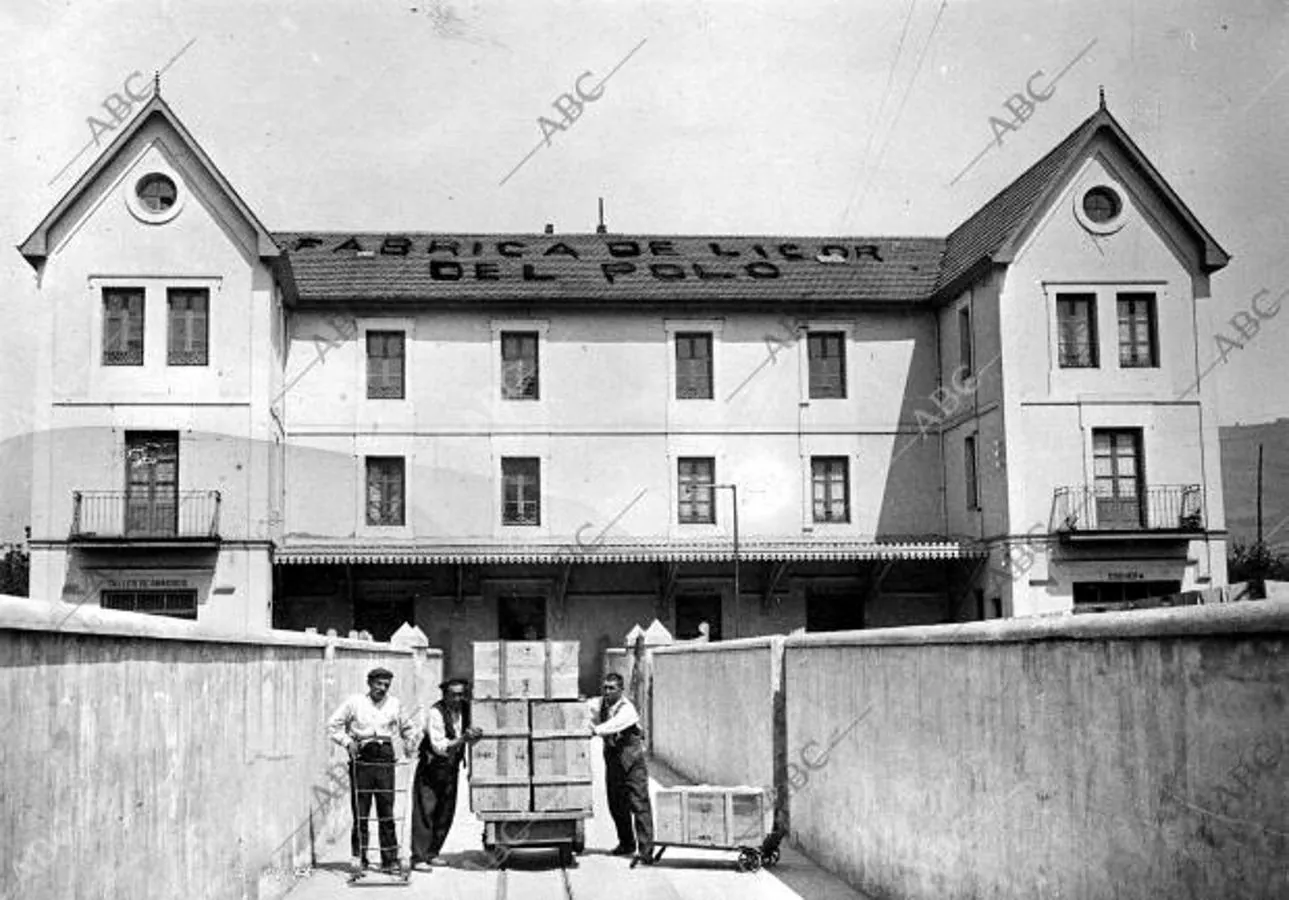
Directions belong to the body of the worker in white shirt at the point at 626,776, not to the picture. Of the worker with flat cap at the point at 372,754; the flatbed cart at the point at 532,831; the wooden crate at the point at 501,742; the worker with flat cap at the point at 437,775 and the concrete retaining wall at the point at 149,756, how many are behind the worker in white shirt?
0

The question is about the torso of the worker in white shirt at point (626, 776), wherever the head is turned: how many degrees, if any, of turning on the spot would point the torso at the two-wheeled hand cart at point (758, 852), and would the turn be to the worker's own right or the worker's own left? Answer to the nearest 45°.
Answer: approximately 90° to the worker's own left

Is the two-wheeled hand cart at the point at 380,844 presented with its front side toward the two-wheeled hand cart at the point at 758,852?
no

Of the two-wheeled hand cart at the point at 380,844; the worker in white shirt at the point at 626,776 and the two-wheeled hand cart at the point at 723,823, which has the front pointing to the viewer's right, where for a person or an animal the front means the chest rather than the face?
the two-wheeled hand cart at the point at 723,823

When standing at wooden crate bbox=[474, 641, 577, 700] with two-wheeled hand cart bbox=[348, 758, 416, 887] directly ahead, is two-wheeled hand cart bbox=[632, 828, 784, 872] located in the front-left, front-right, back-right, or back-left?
back-left

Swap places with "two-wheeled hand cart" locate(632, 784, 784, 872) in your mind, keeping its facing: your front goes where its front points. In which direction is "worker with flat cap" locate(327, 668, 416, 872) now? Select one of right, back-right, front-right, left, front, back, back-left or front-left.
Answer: back

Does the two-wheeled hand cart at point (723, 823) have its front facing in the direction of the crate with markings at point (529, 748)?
no

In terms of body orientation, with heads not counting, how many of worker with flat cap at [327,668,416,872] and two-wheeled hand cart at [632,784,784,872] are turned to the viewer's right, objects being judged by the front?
1

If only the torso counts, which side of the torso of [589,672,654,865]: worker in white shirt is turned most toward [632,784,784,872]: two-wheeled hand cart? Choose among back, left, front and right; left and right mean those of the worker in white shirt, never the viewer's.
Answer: left

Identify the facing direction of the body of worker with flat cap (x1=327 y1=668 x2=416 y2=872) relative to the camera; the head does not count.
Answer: toward the camera

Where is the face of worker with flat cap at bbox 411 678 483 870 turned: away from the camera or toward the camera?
toward the camera

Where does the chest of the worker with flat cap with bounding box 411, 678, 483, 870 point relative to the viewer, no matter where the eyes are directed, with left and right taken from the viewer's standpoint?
facing the viewer and to the right of the viewer

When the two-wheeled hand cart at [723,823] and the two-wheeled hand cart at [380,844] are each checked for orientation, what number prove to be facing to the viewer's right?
1

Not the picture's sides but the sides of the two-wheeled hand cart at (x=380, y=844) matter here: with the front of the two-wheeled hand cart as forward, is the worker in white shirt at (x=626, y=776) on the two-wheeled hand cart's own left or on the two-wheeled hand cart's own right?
on the two-wheeled hand cart's own left

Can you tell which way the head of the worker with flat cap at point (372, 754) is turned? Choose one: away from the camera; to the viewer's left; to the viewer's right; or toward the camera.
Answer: toward the camera

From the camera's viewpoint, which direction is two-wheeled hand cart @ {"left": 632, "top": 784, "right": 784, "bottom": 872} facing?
to the viewer's right

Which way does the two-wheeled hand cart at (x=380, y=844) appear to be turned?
toward the camera

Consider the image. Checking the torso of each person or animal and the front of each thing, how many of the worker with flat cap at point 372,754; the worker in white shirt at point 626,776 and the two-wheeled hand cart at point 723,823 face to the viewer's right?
1

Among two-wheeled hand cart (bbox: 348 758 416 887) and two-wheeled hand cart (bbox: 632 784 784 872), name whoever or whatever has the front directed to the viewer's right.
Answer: two-wheeled hand cart (bbox: 632 784 784 872)

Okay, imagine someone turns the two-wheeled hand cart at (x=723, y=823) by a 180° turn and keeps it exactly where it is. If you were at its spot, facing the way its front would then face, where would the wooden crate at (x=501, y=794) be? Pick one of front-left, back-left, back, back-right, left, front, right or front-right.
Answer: front
